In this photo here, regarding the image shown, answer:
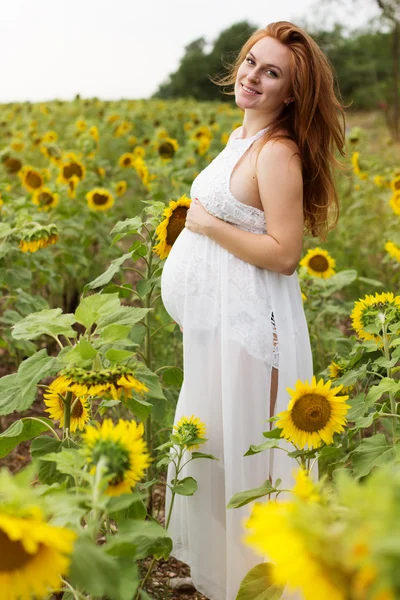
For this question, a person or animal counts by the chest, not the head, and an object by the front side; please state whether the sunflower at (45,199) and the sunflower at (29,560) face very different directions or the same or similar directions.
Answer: same or similar directions

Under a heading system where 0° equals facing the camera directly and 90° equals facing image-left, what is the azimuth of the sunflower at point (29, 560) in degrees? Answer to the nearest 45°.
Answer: approximately 0°

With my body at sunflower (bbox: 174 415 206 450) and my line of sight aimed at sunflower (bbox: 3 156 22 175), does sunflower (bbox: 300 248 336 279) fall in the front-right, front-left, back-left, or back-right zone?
front-right

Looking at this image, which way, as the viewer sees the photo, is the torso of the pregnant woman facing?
to the viewer's left

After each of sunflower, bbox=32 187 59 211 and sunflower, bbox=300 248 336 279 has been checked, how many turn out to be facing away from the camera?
0

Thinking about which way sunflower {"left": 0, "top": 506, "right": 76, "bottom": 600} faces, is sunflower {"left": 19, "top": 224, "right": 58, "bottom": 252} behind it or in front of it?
behind

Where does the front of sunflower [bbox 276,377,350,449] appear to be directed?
toward the camera

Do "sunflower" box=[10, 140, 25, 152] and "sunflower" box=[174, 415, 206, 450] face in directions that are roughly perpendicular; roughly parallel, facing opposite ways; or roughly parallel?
roughly parallel, facing opposite ways

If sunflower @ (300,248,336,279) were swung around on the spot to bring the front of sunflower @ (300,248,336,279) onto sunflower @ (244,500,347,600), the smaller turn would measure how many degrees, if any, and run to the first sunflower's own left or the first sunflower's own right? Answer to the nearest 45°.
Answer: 0° — it already faces it

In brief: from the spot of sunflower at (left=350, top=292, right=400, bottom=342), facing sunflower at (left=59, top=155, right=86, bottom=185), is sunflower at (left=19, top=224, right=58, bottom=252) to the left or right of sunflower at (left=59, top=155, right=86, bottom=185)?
left

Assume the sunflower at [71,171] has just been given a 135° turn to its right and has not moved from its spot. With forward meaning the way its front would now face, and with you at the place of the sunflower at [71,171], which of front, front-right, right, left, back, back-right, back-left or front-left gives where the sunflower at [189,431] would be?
back-left

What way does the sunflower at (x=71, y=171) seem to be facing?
toward the camera

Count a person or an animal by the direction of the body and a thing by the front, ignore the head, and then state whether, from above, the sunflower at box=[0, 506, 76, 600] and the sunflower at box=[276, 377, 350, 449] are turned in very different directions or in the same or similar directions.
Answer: same or similar directions
